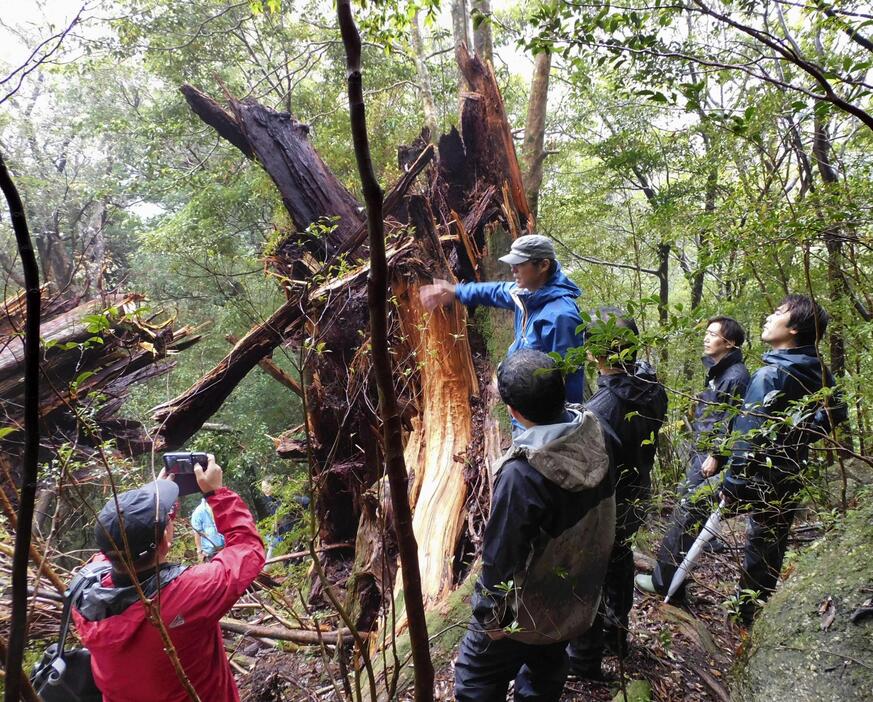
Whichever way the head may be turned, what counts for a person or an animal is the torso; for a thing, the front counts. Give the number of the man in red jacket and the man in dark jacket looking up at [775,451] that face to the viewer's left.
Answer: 1

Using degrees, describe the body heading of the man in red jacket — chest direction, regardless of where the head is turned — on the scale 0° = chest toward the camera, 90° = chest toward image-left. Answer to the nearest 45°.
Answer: approximately 225°

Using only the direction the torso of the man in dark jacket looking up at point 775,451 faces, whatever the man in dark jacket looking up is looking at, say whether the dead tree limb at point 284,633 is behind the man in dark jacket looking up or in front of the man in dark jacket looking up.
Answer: in front

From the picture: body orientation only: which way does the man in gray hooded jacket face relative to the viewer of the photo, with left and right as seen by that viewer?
facing away from the viewer and to the left of the viewer

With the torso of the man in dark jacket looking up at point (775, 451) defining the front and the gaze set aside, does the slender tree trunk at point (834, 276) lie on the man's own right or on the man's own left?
on the man's own right

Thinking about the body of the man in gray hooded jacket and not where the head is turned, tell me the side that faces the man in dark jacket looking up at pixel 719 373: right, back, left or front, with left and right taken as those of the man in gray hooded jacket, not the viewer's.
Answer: right

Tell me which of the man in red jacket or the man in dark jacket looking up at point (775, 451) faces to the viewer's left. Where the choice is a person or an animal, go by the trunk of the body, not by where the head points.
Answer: the man in dark jacket looking up

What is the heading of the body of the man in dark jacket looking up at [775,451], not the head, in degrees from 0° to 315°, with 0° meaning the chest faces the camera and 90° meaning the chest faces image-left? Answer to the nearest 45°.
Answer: approximately 90°

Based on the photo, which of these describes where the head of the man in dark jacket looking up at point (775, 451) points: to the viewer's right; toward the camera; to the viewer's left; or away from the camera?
to the viewer's left

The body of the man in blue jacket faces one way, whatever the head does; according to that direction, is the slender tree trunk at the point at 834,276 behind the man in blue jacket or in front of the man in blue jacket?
behind

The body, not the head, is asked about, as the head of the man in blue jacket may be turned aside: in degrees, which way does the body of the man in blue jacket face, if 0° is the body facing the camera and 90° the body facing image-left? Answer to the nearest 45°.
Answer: approximately 45°

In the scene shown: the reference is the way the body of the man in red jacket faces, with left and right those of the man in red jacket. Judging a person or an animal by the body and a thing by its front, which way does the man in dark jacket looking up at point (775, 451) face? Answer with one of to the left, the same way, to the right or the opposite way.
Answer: to the left

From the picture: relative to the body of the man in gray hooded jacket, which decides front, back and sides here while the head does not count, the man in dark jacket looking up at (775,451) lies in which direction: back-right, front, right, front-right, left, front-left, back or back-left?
right

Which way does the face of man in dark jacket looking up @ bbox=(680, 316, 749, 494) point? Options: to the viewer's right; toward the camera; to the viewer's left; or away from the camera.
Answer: to the viewer's left
